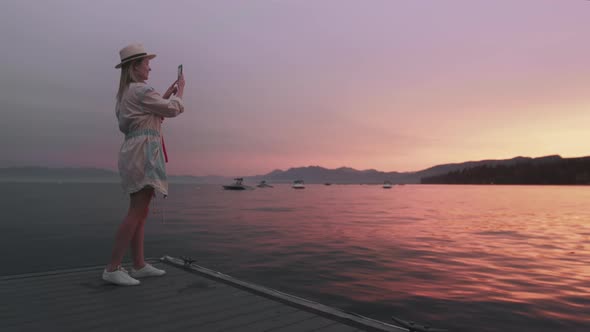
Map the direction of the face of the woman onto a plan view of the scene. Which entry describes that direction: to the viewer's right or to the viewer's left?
to the viewer's right

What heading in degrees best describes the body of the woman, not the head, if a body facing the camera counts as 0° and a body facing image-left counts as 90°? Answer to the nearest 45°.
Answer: approximately 270°
